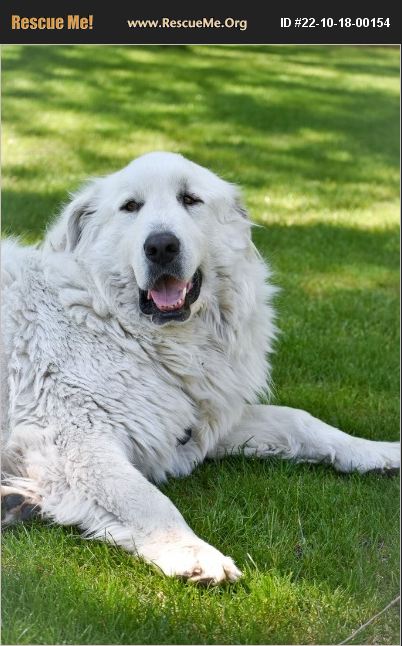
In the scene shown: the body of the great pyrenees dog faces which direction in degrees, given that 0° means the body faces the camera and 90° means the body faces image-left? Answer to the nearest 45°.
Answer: approximately 315°
